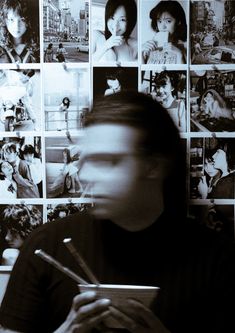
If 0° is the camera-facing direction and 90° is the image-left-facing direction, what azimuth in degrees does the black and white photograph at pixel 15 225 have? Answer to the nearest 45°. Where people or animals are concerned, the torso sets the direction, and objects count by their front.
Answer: approximately 0°
